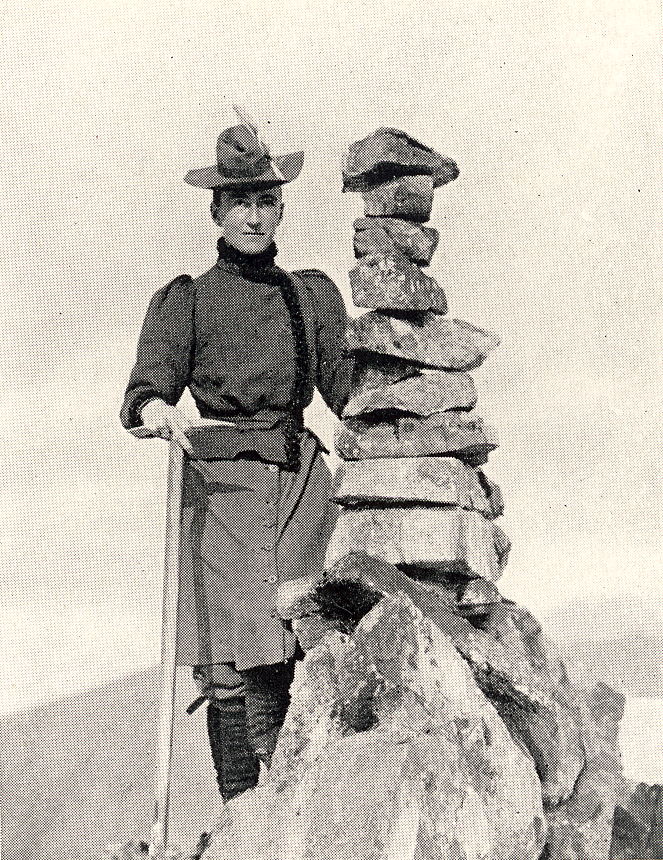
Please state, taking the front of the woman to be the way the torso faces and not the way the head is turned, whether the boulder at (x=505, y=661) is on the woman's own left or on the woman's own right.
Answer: on the woman's own left

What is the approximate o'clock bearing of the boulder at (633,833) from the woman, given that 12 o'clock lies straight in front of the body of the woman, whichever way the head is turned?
The boulder is roughly at 9 o'clock from the woman.

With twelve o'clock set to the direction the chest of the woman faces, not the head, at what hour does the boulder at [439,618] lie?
The boulder is roughly at 10 o'clock from the woman.

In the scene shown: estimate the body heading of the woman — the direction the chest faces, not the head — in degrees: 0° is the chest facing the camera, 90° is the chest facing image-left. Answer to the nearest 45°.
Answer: approximately 0°

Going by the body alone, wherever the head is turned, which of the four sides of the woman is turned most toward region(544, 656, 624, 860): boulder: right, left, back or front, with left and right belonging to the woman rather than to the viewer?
left
